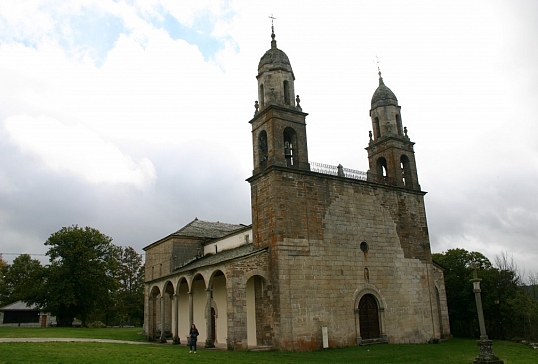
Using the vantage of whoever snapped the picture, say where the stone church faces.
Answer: facing the viewer and to the right of the viewer

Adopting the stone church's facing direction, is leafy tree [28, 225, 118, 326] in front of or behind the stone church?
behind

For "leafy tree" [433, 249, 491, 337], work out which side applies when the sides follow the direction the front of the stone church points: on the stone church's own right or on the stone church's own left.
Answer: on the stone church's own left

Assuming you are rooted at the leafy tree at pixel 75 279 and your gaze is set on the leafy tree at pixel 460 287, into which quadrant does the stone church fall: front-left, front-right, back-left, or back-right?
front-right

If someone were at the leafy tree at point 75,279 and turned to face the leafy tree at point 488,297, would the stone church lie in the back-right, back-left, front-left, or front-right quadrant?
front-right

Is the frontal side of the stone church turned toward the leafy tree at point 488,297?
no
